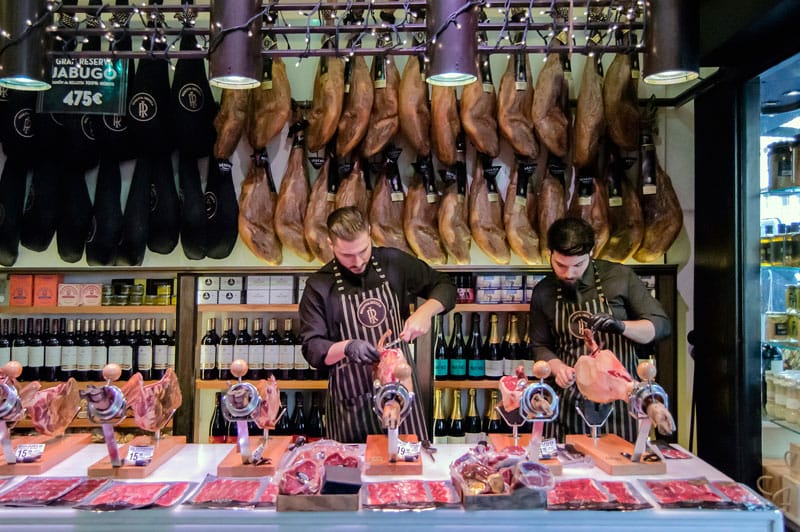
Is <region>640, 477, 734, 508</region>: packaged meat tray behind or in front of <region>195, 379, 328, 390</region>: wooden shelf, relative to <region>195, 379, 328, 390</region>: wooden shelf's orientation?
in front

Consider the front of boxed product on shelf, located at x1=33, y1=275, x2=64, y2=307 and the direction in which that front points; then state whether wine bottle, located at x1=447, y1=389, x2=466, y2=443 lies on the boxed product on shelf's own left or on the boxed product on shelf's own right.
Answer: on the boxed product on shelf's own left

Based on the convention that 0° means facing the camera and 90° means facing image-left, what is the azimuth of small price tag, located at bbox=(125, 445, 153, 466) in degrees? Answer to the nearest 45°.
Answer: approximately 0°

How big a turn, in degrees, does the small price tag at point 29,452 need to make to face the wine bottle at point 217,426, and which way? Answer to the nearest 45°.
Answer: approximately 135° to its left

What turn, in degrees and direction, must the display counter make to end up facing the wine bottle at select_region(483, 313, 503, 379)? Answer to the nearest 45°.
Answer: approximately 180°

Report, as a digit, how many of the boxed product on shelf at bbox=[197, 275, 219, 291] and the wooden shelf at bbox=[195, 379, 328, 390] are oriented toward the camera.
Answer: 2

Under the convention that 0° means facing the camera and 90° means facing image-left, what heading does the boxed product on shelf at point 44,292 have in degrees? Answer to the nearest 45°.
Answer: approximately 0°

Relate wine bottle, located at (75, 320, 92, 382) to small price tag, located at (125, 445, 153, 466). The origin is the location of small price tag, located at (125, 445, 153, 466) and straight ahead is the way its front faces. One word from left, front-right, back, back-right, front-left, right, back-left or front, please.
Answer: back
